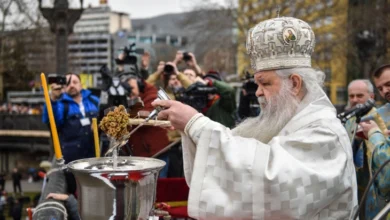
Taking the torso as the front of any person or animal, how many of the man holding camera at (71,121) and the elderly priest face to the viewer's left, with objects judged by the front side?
1

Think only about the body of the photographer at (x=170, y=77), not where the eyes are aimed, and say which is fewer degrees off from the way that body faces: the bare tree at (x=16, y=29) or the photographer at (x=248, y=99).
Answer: the photographer

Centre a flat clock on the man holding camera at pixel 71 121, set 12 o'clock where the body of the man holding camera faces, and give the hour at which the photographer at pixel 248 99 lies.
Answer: The photographer is roughly at 9 o'clock from the man holding camera.

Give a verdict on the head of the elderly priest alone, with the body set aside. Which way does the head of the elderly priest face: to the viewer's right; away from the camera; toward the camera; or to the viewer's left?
to the viewer's left

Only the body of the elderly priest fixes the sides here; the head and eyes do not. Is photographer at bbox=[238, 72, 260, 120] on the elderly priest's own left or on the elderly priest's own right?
on the elderly priest's own right

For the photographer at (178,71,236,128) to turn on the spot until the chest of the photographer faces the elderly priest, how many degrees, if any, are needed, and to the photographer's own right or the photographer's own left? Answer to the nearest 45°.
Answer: approximately 45° to the photographer's own left

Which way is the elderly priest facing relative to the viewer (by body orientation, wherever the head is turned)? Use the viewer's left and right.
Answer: facing to the left of the viewer

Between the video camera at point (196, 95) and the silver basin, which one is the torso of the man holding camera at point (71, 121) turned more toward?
the silver basin

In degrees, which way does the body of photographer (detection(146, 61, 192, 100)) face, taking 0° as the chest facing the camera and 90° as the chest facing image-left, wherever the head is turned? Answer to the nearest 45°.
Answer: approximately 0°

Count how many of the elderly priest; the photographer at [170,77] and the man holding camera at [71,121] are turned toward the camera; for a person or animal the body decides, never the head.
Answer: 2

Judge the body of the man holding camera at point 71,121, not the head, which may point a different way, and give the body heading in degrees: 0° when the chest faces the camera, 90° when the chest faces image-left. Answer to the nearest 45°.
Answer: approximately 0°
